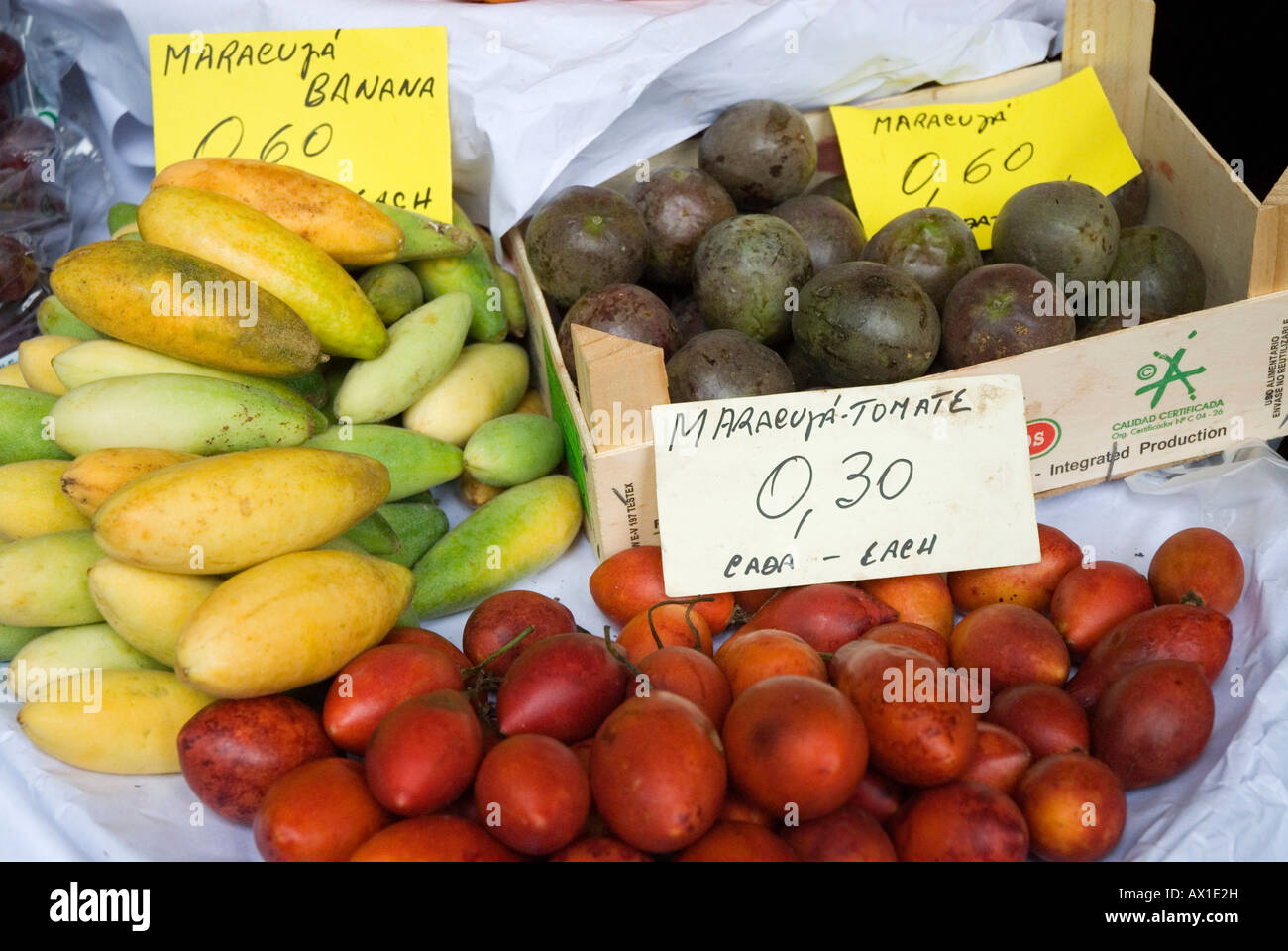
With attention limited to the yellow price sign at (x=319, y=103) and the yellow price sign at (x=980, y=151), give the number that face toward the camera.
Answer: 2

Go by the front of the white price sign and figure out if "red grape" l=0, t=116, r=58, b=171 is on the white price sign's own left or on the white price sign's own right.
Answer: on the white price sign's own right

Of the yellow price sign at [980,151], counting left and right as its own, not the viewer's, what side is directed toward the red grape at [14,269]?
right

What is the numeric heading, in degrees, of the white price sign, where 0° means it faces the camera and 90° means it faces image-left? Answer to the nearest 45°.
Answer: approximately 0°
